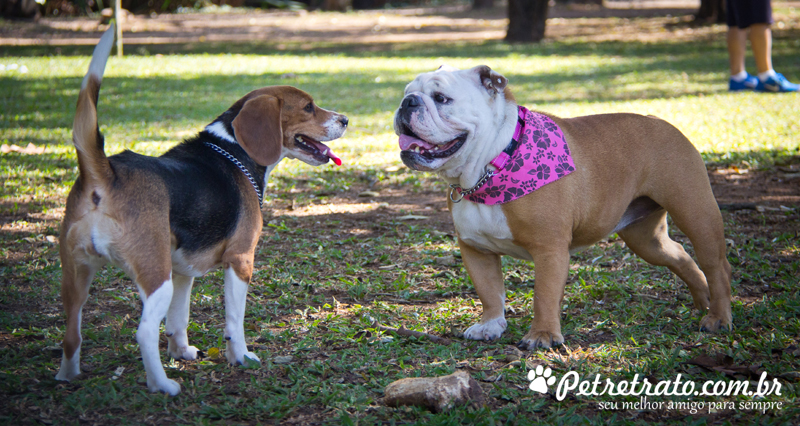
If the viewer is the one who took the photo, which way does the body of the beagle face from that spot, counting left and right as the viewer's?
facing away from the viewer and to the right of the viewer

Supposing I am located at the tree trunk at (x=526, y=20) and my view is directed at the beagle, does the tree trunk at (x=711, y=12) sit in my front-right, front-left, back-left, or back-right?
back-left

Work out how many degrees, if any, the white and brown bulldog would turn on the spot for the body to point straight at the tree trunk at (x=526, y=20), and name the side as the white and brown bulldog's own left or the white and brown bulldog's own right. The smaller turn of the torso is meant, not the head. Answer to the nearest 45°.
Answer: approximately 135° to the white and brown bulldog's own right

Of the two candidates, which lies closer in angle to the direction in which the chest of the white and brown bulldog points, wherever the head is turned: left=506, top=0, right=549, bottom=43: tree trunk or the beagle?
the beagle

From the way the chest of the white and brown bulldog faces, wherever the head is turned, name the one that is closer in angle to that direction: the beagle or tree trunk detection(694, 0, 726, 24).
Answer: the beagle

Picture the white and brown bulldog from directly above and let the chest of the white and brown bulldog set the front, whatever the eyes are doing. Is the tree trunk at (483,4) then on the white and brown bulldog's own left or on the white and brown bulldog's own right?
on the white and brown bulldog's own right

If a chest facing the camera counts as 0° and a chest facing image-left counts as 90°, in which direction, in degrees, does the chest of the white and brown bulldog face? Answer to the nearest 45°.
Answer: approximately 45°
